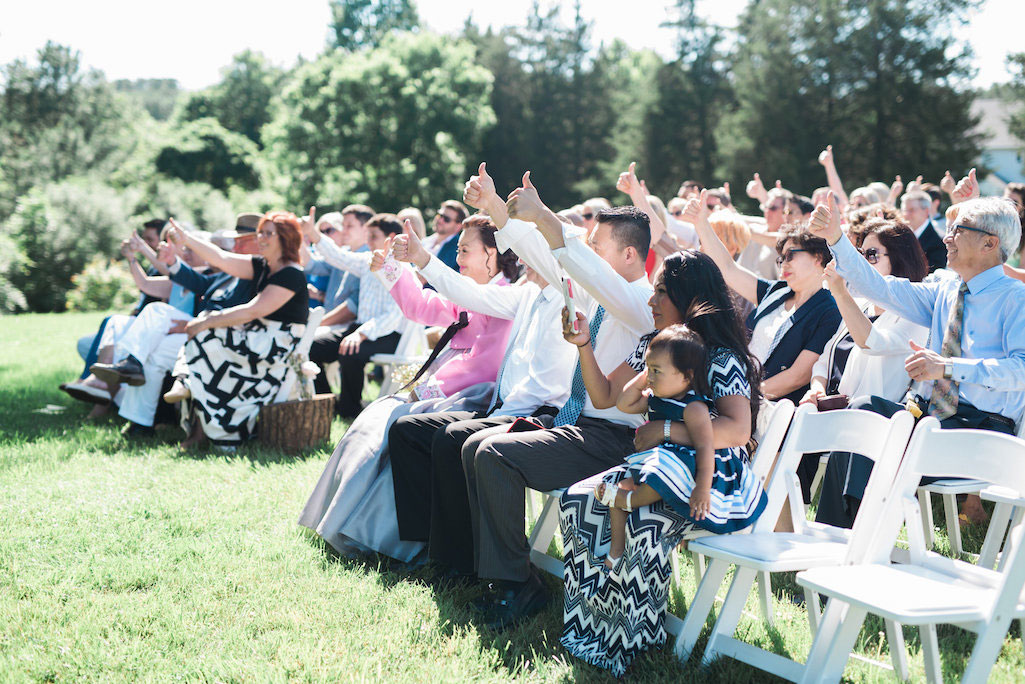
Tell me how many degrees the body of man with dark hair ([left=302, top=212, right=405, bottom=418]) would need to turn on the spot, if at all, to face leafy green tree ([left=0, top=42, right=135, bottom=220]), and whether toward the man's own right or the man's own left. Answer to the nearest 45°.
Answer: approximately 90° to the man's own right

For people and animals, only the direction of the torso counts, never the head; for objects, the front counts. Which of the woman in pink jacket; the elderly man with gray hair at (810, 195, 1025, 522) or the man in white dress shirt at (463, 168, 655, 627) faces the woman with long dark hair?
the elderly man with gray hair

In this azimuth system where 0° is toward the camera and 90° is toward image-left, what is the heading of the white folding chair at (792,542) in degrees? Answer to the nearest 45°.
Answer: approximately 45°

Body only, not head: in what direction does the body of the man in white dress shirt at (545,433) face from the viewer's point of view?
to the viewer's left

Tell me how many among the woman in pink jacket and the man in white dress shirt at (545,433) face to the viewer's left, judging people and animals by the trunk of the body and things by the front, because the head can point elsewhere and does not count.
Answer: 2

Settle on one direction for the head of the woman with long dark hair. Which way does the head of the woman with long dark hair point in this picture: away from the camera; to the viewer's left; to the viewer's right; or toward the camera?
to the viewer's left

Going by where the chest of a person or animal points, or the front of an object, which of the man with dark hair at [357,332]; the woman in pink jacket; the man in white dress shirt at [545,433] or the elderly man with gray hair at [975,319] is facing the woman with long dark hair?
the elderly man with gray hair

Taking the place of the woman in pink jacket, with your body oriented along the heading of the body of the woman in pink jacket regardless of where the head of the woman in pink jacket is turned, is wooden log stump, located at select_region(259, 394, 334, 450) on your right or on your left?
on your right

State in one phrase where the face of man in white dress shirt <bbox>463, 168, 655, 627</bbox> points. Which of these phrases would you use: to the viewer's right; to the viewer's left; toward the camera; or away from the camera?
to the viewer's left

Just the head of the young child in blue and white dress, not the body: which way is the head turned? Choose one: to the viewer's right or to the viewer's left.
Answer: to the viewer's left

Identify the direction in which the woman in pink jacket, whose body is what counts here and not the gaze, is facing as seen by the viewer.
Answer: to the viewer's left

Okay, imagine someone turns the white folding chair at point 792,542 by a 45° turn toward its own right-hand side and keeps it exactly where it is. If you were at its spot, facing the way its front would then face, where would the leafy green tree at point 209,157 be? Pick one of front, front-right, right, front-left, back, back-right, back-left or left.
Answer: front-right

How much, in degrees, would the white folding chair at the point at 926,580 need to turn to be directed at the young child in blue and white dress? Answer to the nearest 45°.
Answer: approximately 45° to its right

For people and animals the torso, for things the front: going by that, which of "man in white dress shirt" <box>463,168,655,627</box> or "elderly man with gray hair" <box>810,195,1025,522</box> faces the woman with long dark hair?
the elderly man with gray hair

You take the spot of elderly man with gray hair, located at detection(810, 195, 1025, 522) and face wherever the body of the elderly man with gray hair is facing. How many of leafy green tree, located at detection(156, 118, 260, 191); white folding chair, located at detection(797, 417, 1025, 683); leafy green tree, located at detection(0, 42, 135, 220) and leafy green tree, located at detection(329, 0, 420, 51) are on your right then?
3
